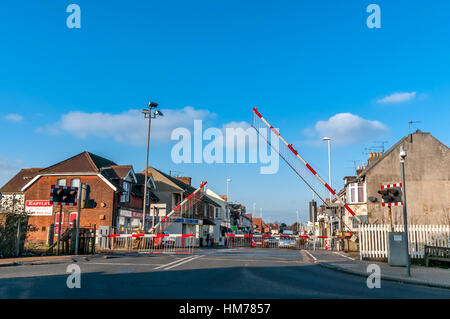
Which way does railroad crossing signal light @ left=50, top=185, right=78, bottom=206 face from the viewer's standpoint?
toward the camera

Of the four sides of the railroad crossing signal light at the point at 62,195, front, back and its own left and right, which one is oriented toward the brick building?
back

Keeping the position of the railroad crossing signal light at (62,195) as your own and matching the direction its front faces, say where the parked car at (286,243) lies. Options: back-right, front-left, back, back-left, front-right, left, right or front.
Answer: back-left

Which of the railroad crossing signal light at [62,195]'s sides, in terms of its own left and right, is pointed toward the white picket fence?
left

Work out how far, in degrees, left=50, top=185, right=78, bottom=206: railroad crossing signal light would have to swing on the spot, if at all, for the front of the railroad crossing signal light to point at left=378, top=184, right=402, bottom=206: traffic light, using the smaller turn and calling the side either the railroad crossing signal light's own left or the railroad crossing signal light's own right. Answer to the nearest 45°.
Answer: approximately 45° to the railroad crossing signal light's own left

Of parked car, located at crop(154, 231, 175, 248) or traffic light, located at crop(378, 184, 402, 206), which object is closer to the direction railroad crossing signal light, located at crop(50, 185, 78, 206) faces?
the traffic light

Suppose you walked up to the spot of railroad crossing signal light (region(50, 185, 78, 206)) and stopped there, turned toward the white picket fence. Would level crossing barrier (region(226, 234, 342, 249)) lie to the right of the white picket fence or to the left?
left

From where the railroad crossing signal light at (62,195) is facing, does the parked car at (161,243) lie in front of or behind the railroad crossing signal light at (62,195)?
behind

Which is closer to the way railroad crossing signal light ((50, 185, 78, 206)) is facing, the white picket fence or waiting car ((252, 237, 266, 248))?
the white picket fence

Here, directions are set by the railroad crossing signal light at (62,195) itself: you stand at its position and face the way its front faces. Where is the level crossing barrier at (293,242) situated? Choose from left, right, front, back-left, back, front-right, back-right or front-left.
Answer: back-left
